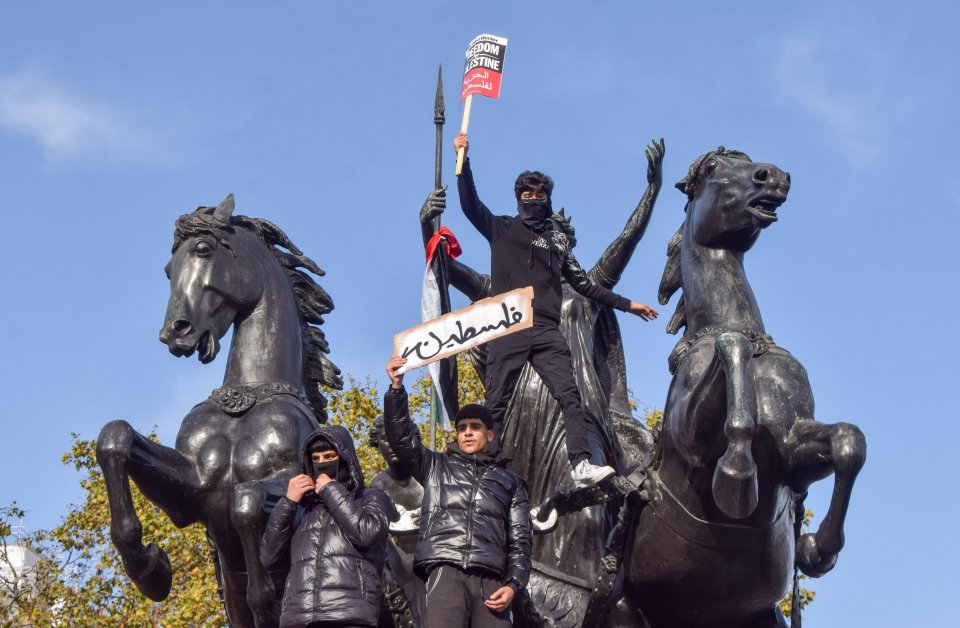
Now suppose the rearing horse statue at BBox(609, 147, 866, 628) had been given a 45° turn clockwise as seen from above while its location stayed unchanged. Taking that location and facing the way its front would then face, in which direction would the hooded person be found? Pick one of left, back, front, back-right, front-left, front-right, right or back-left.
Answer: front-right

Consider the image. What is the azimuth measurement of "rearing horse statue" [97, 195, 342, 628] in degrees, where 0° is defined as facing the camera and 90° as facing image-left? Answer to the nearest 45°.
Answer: approximately 45°

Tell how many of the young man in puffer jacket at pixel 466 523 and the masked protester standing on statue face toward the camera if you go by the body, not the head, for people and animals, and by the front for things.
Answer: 2

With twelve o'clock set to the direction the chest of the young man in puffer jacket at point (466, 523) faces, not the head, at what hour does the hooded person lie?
The hooded person is roughly at 2 o'clock from the young man in puffer jacket.

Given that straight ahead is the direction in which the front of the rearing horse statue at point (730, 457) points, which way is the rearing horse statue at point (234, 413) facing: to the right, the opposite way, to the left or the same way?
to the right

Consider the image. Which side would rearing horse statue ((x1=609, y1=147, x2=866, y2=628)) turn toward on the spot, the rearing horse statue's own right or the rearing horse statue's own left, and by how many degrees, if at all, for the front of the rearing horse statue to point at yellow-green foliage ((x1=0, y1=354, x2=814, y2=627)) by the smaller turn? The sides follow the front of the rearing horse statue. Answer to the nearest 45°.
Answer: approximately 180°

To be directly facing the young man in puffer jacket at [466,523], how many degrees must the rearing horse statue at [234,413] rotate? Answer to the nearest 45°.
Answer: approximately 90° to its left

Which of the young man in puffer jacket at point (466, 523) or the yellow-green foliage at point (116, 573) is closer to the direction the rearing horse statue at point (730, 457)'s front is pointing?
the young man in puffer jacket
